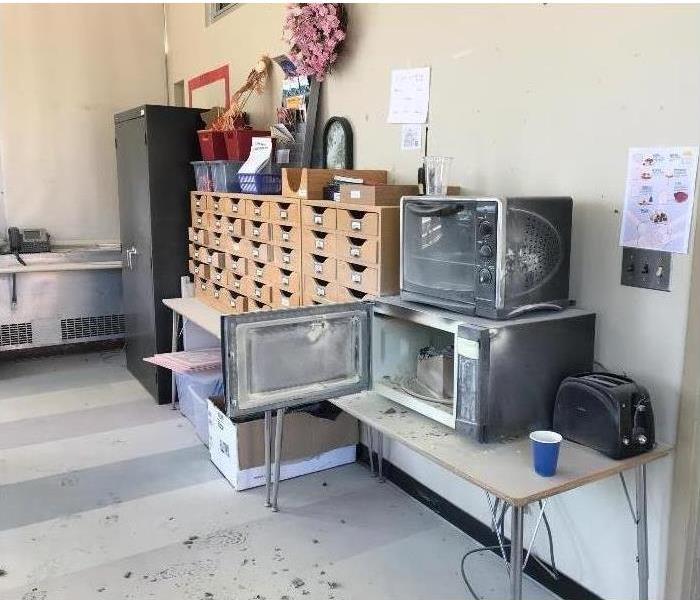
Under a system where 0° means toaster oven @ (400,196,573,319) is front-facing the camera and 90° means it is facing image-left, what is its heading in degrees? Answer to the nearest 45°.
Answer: approximately 45°

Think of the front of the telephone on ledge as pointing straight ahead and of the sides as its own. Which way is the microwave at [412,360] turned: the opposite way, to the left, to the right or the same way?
to the right

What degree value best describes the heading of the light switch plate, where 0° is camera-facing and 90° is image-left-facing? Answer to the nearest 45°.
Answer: approximately 45°

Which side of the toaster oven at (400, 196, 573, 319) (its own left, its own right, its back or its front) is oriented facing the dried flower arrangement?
right

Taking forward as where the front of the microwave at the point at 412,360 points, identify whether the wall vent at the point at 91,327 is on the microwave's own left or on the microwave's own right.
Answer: on the microwave's own right

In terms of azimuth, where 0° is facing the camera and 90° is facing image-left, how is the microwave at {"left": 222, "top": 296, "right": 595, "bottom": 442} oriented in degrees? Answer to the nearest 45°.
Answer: approximately 45°

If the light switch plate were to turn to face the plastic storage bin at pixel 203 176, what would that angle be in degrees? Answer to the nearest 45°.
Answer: approximately 90° to its right

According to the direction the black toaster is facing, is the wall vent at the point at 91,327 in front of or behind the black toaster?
behind

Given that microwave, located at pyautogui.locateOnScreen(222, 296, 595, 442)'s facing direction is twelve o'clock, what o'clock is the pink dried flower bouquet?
The pink dried flower bouquet is roughly at 4 o'clock from the microwave.
